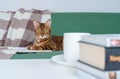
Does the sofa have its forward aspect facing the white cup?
yes

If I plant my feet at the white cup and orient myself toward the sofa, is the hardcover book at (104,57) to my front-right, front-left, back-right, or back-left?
back-right

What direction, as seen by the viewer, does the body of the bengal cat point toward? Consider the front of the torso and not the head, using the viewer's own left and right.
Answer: facing the viewer and to the left of the viewer

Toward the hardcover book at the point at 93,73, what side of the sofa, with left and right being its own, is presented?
front

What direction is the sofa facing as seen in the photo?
toward the camera

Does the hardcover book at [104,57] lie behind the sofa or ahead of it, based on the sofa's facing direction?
ahead

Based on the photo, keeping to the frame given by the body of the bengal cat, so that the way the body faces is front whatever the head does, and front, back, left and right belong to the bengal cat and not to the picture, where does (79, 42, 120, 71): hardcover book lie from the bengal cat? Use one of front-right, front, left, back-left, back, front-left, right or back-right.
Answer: front-left
